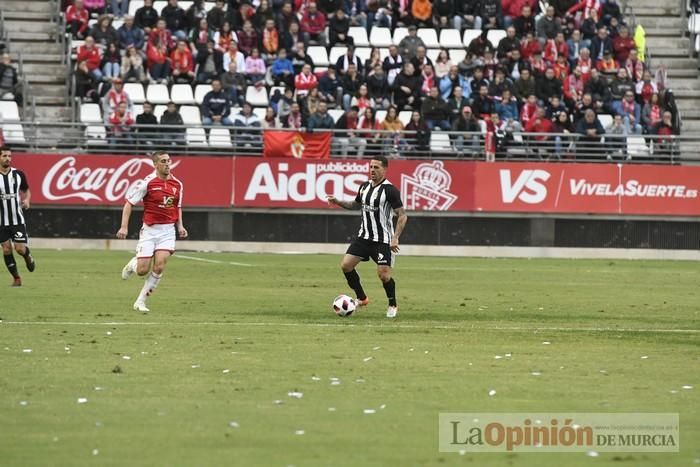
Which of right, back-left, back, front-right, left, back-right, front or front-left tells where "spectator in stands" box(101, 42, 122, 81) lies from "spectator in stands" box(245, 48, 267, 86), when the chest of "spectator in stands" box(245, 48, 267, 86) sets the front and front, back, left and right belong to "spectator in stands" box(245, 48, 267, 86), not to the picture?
right

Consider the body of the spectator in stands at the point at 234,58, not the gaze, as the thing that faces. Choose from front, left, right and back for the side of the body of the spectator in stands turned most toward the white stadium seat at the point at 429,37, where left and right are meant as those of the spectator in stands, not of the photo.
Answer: left

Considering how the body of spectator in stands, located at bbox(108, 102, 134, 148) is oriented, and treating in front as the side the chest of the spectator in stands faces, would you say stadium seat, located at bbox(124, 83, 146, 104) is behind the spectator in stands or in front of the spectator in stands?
behind

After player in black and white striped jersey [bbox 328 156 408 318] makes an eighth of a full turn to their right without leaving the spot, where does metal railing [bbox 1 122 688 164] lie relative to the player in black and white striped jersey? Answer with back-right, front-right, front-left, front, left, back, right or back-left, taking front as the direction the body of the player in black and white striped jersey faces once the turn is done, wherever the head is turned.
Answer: right

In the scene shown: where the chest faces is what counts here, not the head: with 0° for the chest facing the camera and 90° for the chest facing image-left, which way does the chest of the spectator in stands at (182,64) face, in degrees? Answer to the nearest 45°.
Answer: approximately 0°

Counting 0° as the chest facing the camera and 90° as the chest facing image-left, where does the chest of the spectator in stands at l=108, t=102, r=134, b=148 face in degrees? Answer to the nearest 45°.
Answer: approximately 0°
